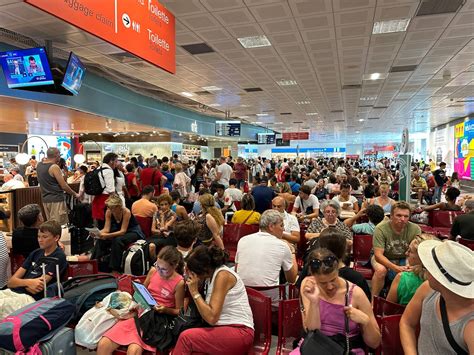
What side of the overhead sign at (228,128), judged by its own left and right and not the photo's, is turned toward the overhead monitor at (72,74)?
front

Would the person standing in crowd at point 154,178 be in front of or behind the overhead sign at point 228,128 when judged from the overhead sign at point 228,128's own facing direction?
in front

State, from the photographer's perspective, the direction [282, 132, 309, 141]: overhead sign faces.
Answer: facing the viewer

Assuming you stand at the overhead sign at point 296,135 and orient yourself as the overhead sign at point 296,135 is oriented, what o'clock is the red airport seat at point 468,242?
The red airport seat is roughly at 12 o'clock from the overhead sign.

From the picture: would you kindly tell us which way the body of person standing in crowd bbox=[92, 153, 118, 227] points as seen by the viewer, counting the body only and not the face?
to the viewer's right

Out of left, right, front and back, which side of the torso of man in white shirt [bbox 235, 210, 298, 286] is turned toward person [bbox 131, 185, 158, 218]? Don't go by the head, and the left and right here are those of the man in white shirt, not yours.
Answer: left

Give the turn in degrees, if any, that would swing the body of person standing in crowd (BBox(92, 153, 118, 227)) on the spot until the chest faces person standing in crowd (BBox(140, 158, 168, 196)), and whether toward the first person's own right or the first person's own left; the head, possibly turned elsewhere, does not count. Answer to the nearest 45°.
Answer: approximately 45° to the first person's own left

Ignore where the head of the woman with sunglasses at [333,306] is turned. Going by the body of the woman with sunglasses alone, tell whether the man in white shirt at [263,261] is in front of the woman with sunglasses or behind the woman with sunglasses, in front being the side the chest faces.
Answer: behind

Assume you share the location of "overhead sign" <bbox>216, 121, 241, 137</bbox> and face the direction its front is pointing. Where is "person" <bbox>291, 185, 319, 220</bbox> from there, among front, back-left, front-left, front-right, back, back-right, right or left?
front

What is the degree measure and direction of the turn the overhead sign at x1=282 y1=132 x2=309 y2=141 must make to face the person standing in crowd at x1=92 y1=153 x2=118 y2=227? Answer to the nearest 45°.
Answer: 0° — it already faces them

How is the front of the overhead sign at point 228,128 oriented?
toward the camera

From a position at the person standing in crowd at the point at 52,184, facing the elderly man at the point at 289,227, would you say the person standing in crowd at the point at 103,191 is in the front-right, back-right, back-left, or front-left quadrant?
front-left

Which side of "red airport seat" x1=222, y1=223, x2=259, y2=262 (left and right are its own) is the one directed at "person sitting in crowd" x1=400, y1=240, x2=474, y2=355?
front
